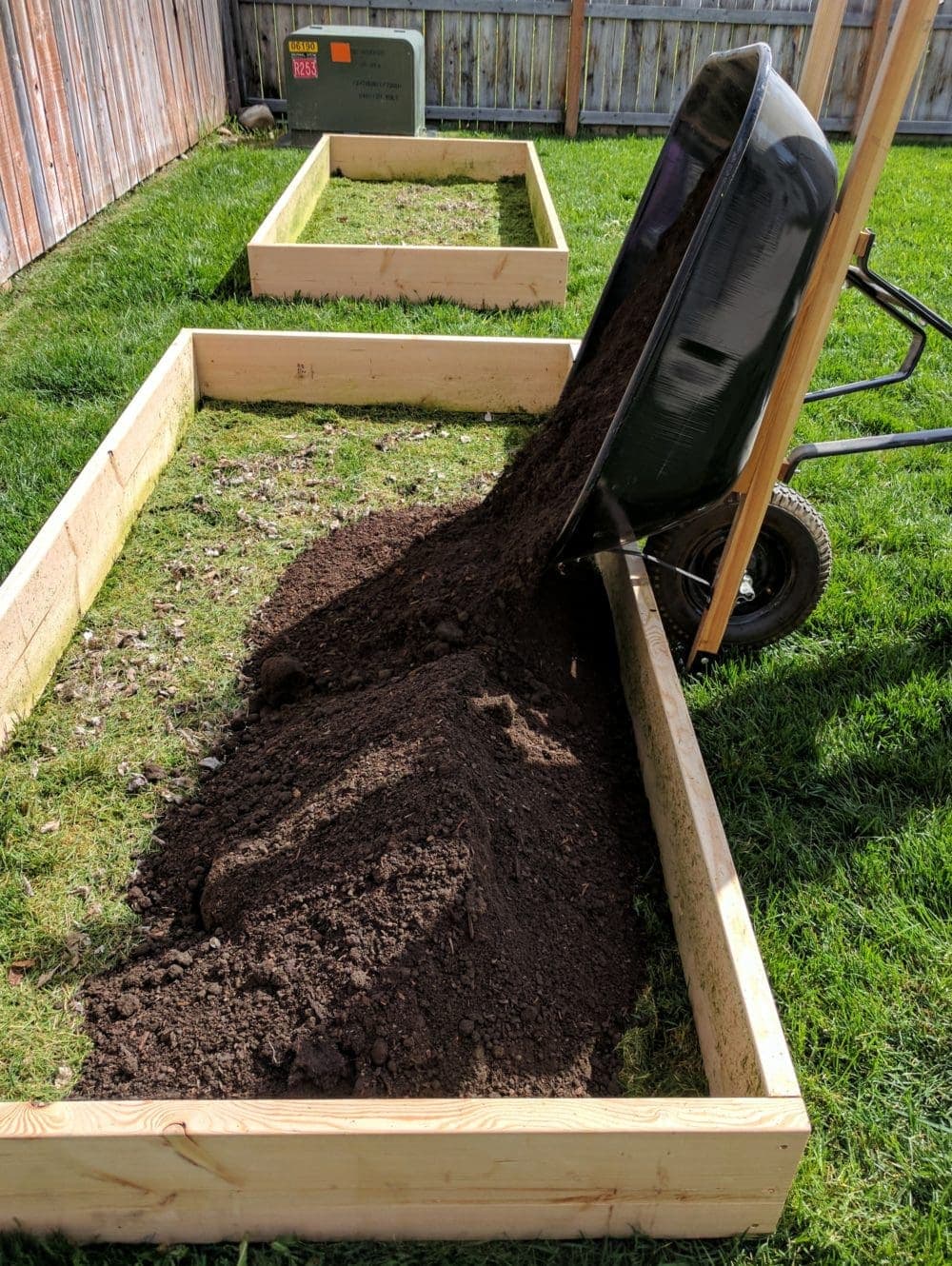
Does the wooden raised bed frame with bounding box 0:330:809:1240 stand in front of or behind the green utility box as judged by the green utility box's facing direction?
in front

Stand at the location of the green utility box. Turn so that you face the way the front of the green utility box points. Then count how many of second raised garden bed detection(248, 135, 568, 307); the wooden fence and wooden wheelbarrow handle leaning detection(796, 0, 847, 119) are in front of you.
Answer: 2

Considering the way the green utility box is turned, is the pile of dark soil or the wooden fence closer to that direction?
the pile of dark soil

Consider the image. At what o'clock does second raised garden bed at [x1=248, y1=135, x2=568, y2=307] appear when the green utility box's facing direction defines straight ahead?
The second raised garden bed is roughly at 12 o'clock from the green utility box.

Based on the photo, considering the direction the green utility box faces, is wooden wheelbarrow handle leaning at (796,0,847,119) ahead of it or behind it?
ahead

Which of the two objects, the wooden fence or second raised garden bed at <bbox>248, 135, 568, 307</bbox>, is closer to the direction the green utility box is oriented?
the second raised garden bed

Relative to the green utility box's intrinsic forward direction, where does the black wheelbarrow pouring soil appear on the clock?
The black wheelbarrow pouring soil is roughly at 12 o'clock from the green utility box.

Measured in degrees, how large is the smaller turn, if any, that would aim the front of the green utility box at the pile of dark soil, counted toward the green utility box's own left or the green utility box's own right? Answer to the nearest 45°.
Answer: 0° — it already faces it

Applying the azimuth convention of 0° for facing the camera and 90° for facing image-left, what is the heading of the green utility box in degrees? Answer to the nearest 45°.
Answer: approximately 0°
